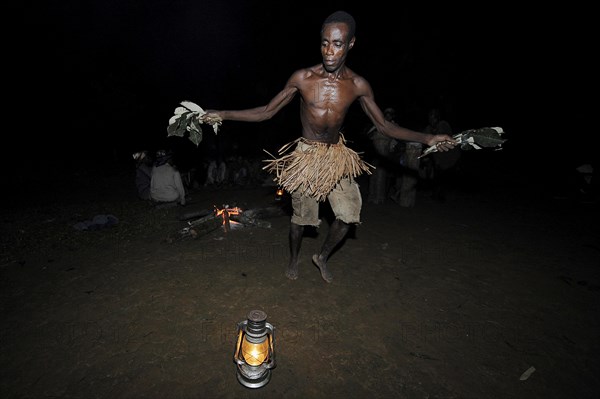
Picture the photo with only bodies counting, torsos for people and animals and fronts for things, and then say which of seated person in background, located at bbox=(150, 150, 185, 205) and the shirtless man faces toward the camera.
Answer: the shirtless man

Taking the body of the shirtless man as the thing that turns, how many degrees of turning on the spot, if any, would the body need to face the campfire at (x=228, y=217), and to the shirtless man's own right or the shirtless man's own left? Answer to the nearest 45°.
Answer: approximately 135° to the shirtless man's own right

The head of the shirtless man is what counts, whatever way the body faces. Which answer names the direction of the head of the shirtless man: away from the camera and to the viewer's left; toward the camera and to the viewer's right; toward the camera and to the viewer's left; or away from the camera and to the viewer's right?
toward the camera and to the viewer's left

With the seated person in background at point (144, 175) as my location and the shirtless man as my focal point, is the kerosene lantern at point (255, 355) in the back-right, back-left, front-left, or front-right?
front-right

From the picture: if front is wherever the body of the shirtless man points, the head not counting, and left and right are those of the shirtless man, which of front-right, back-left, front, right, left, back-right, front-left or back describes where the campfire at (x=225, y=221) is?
back-right

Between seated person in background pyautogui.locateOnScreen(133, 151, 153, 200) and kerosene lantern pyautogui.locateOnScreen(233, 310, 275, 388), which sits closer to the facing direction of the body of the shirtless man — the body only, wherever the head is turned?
the kerosene lantern

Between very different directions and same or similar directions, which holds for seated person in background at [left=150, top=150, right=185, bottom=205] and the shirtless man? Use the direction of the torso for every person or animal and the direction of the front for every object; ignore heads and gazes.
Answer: very different directions

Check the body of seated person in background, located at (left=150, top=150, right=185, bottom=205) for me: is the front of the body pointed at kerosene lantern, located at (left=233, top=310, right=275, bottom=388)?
no

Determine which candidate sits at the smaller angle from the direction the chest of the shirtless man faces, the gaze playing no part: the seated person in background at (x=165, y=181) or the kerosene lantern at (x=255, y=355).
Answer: the kerosene lantern

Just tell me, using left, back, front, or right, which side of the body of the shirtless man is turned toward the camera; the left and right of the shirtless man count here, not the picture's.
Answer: front
